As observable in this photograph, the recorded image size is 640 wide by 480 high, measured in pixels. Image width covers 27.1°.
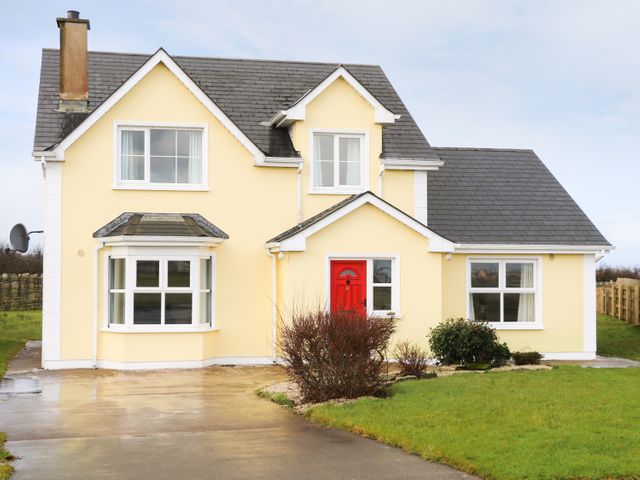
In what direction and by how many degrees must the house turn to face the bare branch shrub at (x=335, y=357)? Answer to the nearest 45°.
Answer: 0° — it already faces it

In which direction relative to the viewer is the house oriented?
toward the camera

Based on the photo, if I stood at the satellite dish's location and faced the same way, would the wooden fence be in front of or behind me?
behind

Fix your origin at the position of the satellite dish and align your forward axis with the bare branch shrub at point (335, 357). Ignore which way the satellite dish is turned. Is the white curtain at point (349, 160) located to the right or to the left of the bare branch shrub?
left

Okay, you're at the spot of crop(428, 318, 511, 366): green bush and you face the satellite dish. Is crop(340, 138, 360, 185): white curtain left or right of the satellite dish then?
right

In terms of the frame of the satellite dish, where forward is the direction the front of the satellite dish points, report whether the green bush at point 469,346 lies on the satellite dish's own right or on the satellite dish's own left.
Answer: on the satellite dish's own left

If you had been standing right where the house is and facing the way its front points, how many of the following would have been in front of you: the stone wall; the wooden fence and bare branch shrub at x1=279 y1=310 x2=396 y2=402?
1

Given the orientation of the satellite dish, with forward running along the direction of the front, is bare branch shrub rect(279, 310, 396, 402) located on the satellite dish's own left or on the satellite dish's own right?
on the satellite dish's own left

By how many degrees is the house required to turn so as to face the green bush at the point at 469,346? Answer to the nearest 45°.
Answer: approximately 45° to its left

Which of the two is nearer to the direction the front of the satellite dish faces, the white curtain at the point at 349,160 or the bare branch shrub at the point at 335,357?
the bare branch shrub
